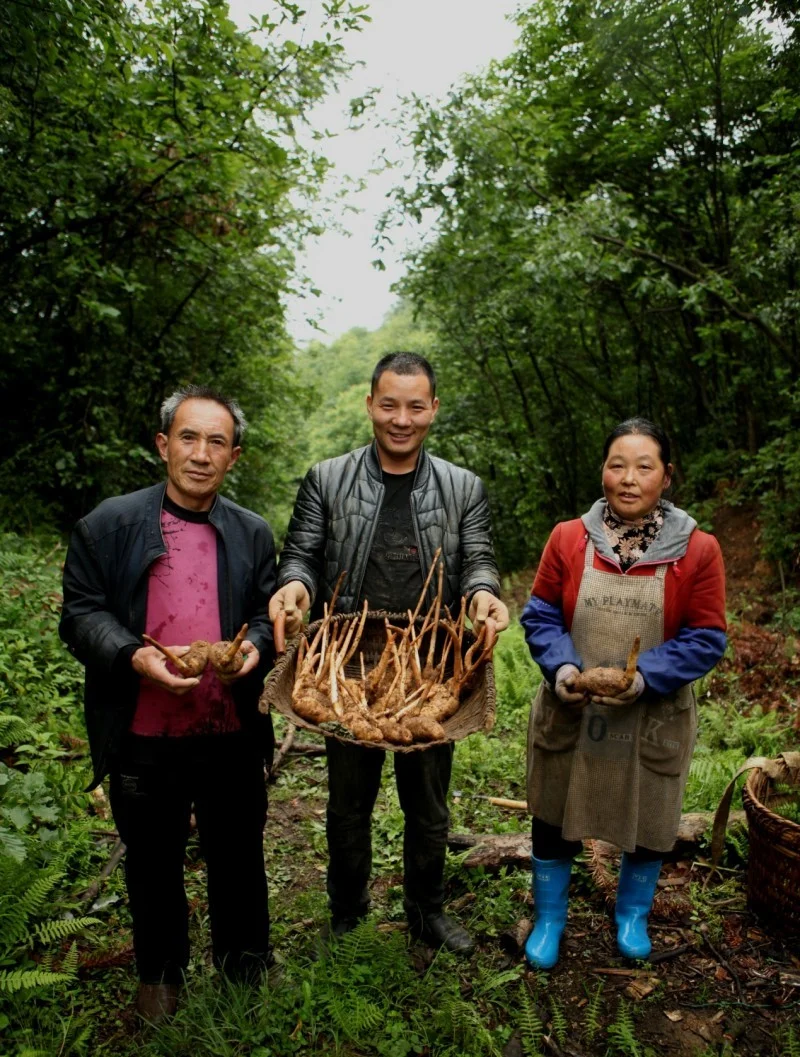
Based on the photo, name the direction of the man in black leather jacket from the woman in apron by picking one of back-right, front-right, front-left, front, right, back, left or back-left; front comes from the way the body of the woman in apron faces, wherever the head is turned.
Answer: right

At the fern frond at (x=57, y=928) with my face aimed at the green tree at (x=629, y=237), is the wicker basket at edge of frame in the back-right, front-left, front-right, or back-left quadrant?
front-right

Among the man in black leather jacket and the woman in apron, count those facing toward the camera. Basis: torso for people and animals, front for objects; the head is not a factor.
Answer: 2

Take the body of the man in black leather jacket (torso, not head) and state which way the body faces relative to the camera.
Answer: toward the camera

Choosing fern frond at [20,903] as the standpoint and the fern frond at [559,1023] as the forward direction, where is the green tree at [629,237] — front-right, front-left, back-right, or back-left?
front-left

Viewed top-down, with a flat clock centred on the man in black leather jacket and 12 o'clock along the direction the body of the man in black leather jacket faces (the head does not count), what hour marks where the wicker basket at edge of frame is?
The wicker basket at edge of frame is roughly at 9 o'clock from the man in black leather jacket.

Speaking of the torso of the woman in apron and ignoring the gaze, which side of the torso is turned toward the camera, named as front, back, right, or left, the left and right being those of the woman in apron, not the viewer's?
front

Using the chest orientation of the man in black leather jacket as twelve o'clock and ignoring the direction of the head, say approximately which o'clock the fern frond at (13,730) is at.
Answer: The fern frond is roughly at 4 o'clock from the man in black leather jacket.

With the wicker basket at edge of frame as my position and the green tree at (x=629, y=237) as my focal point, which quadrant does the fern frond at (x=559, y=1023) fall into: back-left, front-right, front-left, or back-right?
back-left

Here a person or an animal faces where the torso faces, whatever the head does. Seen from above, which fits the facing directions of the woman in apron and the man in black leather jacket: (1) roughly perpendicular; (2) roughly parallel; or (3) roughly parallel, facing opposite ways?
roughly parallel

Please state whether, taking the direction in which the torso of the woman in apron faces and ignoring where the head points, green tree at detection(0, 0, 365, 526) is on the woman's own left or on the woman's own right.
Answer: on the woman's own right
